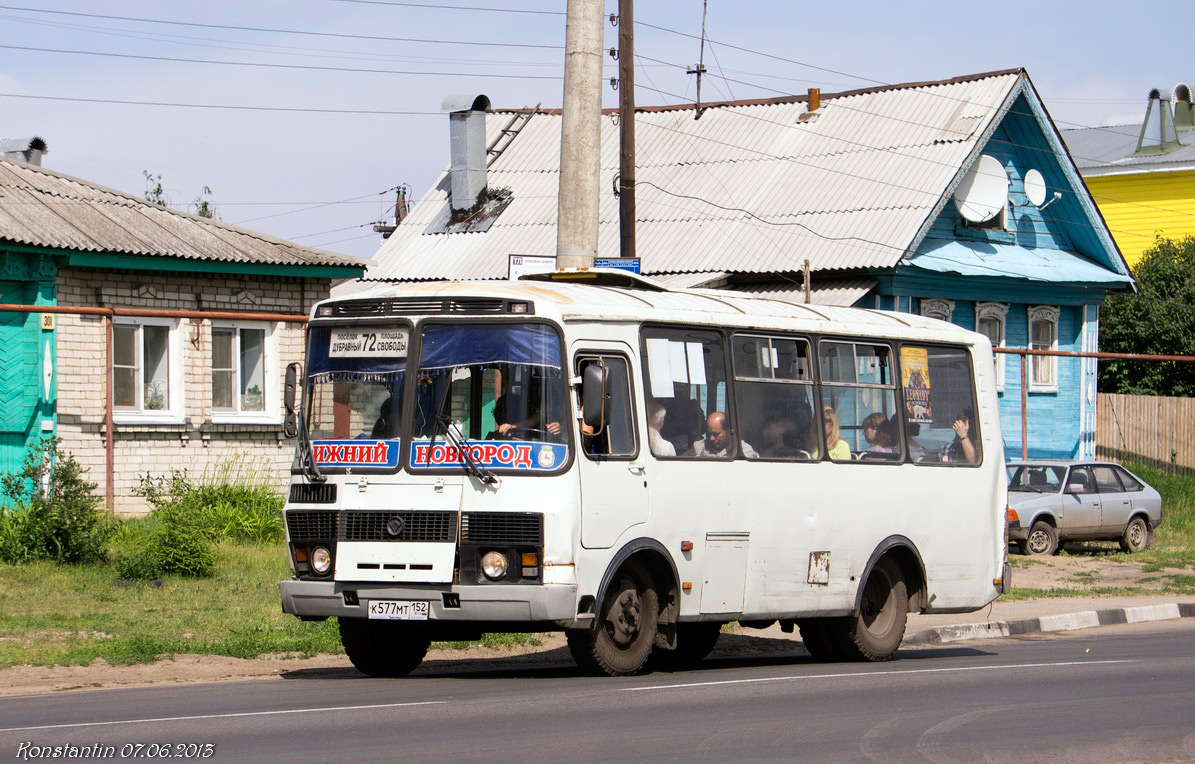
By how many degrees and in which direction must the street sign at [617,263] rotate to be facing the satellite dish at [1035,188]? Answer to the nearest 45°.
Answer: approximately 135° to its left

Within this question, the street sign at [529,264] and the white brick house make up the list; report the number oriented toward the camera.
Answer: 2

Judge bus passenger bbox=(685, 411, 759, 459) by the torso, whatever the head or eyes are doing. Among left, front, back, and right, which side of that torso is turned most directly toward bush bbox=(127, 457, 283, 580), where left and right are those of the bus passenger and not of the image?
right

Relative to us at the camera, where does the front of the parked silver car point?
facing the viewer and to the left of the viewer

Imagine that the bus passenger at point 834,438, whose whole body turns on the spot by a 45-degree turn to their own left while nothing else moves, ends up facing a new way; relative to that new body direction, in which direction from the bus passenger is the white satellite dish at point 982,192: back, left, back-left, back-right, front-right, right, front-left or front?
back

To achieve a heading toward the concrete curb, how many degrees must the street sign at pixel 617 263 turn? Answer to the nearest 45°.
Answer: approximately 90° to its left

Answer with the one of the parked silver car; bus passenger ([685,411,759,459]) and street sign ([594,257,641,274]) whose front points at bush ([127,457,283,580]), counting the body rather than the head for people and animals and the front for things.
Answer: the parked silver car

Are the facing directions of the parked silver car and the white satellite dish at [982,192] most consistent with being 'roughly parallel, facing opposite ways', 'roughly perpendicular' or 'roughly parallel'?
roughly perpendicular

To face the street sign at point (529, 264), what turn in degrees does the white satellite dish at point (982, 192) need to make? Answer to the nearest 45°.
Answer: approximately 45° to its right

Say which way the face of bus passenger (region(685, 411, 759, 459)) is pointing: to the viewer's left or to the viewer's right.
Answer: to the viewer's left

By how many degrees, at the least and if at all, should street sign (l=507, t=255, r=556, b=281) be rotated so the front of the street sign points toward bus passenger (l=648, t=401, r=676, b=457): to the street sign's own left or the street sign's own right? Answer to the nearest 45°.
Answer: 0° — it already faces them

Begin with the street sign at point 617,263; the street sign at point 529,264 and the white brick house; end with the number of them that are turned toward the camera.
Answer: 3

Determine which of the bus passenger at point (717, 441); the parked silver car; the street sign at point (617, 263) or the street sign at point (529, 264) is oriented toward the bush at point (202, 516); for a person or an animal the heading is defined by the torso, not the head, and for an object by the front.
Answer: the parked silver car

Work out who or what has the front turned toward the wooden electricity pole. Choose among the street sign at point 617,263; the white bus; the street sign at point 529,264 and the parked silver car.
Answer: the parked silver car

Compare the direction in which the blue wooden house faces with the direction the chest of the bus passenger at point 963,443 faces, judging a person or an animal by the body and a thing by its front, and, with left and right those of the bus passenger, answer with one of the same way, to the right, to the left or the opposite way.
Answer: to the left

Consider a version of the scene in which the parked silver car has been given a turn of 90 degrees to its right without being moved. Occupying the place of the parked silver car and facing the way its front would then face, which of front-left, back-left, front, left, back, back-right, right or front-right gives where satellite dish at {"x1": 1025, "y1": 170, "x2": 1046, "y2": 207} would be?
front-right

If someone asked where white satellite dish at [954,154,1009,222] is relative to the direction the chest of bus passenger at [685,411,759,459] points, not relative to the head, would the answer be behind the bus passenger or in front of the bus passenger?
behind

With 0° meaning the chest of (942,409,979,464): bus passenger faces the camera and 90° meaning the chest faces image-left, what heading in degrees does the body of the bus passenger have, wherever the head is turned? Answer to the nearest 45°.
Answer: approximately 45°
